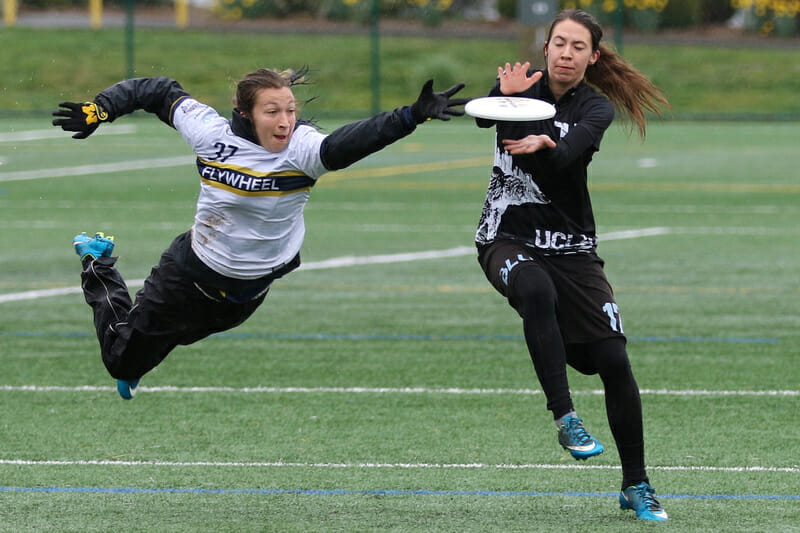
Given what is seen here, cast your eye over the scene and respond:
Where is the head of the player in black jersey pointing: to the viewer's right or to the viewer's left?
to the viewer's left

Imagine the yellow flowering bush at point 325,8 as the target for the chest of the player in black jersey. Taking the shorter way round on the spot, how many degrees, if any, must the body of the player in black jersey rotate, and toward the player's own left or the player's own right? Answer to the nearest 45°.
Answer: approximately 180°

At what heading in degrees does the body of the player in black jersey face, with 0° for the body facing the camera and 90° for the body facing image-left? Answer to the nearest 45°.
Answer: approximately 0°

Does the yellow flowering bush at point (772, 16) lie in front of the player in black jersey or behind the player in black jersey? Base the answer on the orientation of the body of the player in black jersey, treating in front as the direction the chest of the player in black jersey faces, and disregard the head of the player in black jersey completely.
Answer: behind

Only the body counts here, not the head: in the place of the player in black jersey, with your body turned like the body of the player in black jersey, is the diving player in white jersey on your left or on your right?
on your right
